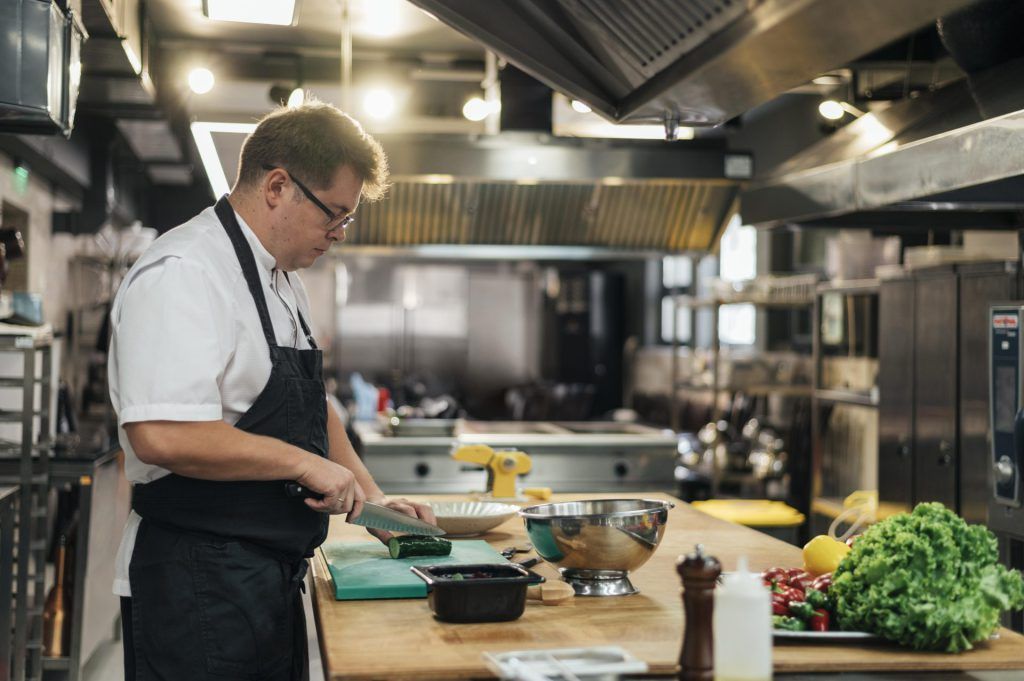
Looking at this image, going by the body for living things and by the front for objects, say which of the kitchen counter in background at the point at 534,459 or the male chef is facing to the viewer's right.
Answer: the male chef

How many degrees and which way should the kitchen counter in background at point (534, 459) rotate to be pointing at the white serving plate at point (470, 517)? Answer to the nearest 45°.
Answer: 0° — it already faces it

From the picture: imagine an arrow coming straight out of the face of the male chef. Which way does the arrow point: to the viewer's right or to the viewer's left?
to the viewer's right

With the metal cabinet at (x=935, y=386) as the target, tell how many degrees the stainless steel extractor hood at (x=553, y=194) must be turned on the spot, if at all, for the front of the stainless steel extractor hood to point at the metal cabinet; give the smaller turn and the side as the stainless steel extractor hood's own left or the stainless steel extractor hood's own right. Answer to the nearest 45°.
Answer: approximately 45° to the stainless steel extractor hood's own left

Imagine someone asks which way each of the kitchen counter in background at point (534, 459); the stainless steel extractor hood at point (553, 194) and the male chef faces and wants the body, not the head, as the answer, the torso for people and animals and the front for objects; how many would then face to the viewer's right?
1

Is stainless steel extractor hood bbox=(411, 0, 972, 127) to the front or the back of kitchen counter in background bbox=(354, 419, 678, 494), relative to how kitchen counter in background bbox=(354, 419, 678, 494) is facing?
to the front

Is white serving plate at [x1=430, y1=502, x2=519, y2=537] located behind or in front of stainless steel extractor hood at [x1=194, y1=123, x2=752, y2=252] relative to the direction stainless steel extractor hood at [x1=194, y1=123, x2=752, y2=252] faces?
in front

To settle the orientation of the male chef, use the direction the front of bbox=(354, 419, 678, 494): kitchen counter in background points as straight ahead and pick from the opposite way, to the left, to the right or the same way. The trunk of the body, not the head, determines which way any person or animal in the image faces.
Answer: to the left

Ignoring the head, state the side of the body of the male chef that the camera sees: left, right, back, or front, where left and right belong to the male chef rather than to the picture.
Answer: right
